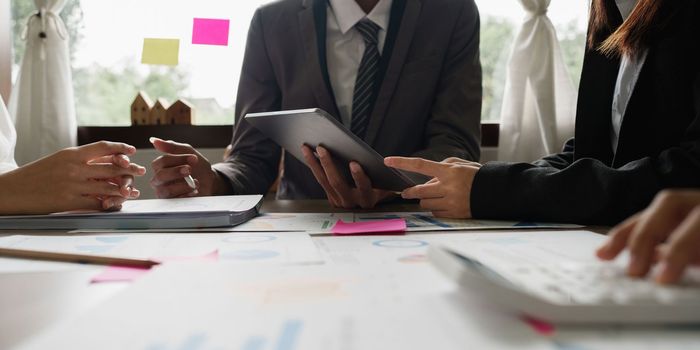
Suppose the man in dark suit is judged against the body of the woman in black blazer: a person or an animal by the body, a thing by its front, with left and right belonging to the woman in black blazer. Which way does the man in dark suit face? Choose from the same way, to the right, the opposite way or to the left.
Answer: to the left

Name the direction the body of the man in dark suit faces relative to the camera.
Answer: toward the camera

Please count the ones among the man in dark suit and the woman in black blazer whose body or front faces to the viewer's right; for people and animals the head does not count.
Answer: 0

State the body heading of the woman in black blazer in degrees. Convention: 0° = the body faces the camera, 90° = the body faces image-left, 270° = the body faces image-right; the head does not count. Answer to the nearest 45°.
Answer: approximately 45°

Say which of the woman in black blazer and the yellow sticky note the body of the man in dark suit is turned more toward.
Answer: the woman in black blazer

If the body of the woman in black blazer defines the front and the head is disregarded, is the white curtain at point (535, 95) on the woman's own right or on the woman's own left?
on the woman's own right

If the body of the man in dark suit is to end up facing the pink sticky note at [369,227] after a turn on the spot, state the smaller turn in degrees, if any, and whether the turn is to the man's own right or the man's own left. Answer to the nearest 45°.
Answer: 0° — they already face it

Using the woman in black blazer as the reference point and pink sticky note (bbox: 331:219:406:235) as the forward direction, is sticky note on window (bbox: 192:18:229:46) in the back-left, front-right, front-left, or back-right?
front-right

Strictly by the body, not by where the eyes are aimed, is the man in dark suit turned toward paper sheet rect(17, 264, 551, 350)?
yes

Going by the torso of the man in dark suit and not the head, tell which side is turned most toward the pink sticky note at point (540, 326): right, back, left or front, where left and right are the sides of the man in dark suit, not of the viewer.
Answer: front
